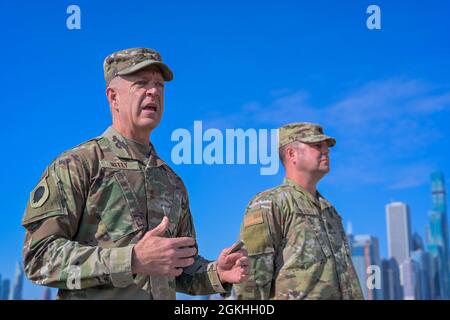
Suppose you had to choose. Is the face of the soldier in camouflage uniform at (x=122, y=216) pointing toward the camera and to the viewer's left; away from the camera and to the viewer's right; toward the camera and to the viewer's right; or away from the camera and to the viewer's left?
toward the camera and to the viewer's right

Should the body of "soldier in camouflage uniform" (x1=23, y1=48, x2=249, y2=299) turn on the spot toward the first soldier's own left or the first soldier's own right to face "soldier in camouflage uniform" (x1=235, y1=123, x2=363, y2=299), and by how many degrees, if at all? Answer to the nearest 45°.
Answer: approximately 90° to the first soldier's own left

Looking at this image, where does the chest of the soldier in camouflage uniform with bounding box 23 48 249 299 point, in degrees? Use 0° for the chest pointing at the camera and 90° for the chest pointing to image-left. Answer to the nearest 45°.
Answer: approximately 315°
